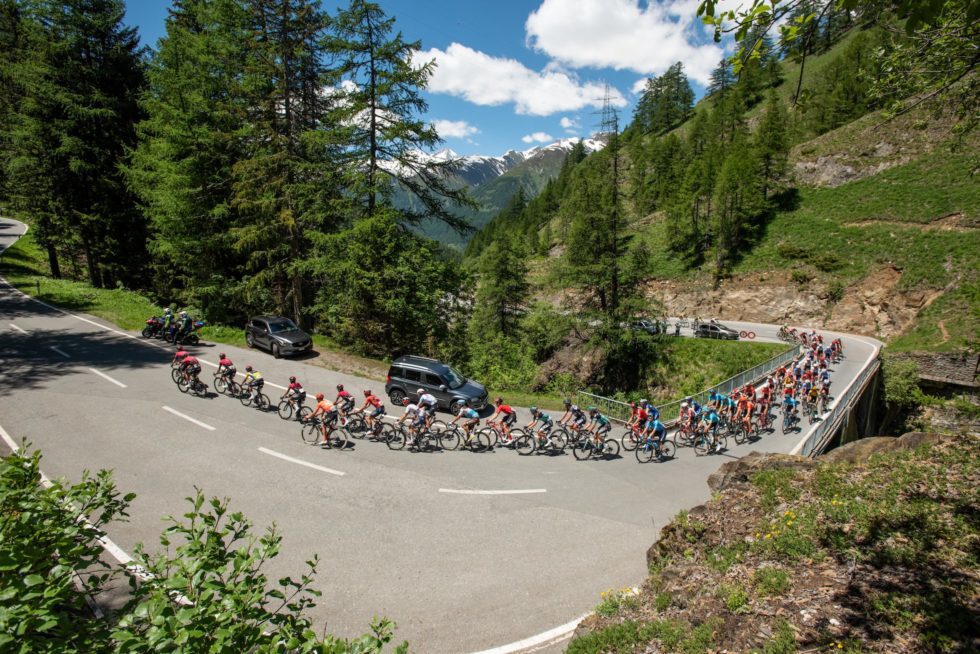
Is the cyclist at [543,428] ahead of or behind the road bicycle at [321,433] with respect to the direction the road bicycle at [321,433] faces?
behind

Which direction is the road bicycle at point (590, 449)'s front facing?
to the viewer's left

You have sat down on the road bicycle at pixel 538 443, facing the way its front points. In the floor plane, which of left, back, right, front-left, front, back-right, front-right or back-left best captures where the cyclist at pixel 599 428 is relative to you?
back

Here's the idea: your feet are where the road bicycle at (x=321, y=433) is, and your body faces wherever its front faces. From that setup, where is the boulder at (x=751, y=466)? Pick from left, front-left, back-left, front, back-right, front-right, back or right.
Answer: back

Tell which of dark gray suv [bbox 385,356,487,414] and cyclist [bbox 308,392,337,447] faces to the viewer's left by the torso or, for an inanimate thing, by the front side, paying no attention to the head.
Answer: the cyclist

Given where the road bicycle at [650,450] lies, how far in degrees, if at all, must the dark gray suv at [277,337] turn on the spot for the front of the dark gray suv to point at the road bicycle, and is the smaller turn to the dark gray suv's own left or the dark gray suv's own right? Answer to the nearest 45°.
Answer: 0° — it already faces it

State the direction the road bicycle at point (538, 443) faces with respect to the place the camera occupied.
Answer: facing to the left of the viewer

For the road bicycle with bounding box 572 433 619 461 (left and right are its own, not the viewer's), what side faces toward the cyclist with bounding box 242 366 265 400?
front

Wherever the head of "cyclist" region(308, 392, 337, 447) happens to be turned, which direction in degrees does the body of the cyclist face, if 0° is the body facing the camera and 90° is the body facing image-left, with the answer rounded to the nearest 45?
approximately 90°

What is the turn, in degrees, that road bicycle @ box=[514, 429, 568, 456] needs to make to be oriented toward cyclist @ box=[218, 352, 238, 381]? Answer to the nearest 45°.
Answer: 0° — it already faces them

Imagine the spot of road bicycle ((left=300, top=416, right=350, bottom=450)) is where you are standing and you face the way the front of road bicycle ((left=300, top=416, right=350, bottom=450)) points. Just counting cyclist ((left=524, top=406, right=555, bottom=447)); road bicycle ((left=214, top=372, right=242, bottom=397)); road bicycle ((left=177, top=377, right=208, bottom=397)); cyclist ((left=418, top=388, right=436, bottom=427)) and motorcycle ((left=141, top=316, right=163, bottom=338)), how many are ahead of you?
3

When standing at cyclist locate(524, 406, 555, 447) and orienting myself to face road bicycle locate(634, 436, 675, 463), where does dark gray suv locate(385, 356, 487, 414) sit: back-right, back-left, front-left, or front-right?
back-left

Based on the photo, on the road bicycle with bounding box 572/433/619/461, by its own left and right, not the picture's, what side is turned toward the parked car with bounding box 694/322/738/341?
right

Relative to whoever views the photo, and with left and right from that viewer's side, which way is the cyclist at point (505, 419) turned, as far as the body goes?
facing to the left of the viewer
